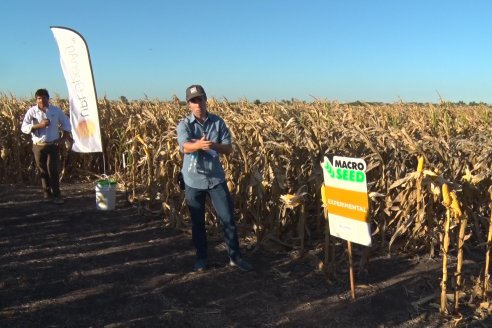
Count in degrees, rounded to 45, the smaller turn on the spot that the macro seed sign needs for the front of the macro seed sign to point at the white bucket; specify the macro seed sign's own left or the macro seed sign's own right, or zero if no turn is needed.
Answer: approximately 90° to the macro seed sign's own right

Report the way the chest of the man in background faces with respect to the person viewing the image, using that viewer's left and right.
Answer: facing the viewer

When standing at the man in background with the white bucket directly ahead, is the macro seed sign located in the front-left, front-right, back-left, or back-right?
front-right

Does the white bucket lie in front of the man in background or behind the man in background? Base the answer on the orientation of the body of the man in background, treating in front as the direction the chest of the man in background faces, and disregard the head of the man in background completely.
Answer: in front

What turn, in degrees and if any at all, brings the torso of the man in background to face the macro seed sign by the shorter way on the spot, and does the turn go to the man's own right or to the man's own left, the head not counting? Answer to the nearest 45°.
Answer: approximately 45° to the man's own left

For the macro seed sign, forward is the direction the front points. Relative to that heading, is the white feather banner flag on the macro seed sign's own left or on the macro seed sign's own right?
on the macro seed sign's own right

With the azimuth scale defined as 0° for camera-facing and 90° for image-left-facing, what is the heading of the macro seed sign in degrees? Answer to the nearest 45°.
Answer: approximately 45°

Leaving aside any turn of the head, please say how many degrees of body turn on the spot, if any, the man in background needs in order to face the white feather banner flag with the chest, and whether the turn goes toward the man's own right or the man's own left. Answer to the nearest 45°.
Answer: approximately 45° to the man's own left

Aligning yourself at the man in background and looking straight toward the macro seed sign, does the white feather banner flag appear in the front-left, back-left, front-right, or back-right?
front-left

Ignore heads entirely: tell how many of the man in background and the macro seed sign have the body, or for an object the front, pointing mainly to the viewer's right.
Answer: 0
